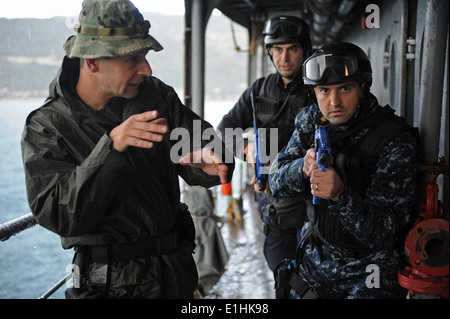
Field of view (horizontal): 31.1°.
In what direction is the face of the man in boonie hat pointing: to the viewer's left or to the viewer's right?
to the viewer's right

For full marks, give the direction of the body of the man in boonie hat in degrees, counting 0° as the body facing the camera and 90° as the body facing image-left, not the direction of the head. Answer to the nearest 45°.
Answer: approximately 315°
